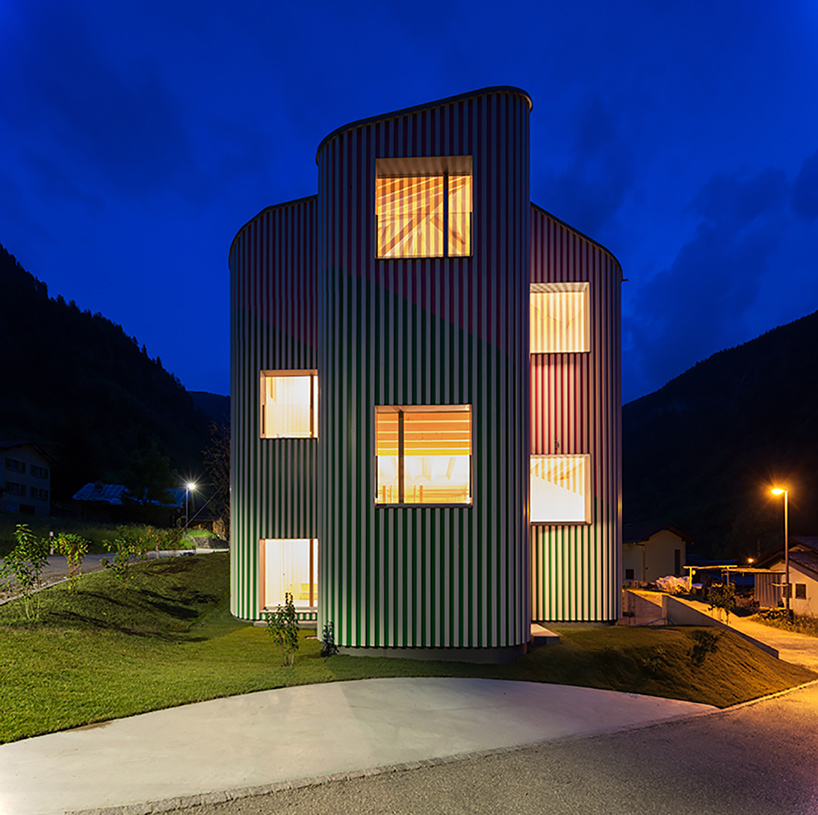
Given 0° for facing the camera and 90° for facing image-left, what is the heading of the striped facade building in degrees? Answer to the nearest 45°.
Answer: approximately 0°

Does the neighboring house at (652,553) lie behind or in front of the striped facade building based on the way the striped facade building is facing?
behind

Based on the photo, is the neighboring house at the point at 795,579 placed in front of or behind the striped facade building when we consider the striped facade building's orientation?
behind
